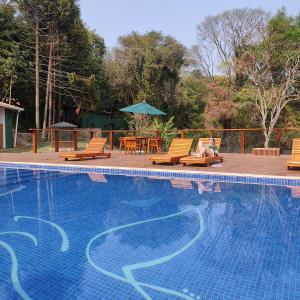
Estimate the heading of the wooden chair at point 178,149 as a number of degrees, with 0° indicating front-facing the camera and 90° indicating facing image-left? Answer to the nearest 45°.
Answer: approximately 45°

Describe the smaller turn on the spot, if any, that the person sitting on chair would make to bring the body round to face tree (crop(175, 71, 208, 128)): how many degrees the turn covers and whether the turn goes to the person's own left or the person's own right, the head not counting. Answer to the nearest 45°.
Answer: approximately 135° to the person's own right

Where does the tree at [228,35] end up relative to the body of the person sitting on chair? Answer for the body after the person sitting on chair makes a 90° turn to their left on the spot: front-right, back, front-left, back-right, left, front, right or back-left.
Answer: back-left

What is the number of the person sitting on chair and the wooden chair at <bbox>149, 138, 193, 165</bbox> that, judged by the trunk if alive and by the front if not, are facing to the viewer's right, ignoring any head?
0

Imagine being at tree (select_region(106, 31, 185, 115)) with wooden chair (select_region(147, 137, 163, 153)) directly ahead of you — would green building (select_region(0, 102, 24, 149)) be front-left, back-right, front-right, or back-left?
front-right

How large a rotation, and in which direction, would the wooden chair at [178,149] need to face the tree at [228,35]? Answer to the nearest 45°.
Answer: approximately 135° to its right

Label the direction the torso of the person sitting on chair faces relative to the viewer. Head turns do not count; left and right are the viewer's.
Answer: facing the viewer and to the left of the viewer

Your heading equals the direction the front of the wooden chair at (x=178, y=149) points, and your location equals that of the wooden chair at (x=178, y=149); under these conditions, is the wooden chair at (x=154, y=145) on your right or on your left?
on your right

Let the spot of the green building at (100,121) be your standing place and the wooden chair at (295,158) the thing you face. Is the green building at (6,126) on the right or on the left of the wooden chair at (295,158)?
right

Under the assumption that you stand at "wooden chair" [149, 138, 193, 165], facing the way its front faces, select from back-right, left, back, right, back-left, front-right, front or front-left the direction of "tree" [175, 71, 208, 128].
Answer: back-right

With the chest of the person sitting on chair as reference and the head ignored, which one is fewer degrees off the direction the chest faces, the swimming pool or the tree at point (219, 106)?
the swimming pool

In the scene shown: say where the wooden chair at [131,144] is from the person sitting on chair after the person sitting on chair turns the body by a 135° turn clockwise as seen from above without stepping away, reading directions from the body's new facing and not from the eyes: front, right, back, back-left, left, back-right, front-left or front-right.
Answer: front-left
